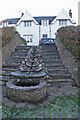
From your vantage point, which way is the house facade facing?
toward the camera

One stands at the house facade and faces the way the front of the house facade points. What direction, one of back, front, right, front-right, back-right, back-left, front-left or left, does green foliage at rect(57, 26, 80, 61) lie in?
front

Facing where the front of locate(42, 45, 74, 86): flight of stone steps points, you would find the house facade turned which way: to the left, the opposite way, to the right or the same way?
the same way

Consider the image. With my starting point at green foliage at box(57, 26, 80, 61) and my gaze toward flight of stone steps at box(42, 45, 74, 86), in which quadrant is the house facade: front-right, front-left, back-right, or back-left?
back-right

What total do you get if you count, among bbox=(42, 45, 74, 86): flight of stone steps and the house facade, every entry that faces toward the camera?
2

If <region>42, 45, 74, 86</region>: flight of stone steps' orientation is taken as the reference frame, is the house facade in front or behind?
behind

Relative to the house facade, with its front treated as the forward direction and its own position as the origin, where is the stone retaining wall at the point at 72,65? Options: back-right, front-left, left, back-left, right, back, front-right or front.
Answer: front

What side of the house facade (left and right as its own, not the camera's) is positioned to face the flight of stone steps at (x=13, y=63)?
front

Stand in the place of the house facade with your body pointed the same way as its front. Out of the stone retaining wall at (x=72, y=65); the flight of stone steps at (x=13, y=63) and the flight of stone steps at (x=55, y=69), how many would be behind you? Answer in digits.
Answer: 0

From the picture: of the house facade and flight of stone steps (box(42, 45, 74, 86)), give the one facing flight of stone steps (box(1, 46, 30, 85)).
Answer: the house facade

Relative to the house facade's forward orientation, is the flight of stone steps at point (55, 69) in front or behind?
in front

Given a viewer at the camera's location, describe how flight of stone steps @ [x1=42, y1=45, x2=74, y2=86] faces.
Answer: facing the viewer
